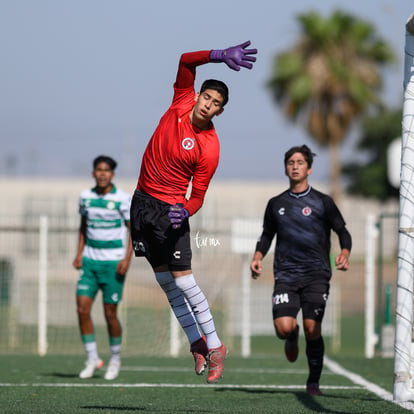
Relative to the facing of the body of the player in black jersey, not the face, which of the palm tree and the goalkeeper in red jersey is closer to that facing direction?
the goalkeeper in red jersey

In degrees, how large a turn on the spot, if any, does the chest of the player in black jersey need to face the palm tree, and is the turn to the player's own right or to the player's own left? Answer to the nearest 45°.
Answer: approximately 180°

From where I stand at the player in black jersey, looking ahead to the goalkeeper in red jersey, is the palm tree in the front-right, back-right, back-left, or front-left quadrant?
back-right

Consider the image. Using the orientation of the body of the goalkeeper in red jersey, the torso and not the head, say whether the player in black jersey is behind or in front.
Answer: behind

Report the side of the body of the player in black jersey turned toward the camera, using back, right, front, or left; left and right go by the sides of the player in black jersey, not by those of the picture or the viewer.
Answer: front

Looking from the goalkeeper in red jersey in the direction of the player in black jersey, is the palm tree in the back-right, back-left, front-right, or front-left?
front-left

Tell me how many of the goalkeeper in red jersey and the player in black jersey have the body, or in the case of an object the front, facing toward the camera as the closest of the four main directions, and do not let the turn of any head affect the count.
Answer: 2

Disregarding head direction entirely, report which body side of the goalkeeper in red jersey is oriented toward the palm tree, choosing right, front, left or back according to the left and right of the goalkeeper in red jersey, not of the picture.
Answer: back
